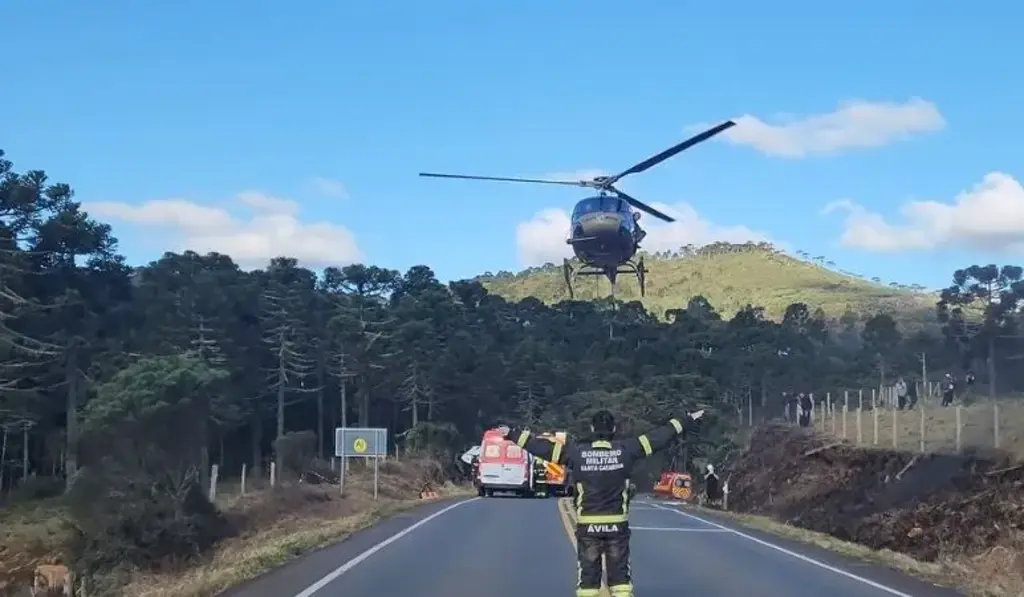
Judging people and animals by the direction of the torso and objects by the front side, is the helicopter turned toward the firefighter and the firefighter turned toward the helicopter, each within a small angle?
yes

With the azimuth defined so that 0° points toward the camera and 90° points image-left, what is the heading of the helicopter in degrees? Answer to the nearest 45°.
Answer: approximately 0°

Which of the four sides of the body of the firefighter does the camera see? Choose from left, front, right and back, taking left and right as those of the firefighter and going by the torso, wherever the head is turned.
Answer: back

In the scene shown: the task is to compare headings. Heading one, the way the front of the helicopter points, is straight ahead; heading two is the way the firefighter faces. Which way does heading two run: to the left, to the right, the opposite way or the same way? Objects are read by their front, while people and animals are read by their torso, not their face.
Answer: the opposite way

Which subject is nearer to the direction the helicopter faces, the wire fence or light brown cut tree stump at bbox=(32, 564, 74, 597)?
the light brown cut tree stump

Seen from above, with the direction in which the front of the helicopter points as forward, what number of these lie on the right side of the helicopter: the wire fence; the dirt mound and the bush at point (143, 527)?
1

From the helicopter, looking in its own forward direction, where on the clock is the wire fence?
The wire fence is roughly at 8 o'clock from the helicopter.

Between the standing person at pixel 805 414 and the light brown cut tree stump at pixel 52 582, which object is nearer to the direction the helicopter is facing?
the light brown cut tree stump

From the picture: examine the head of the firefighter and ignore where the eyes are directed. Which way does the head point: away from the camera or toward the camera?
away from the camera

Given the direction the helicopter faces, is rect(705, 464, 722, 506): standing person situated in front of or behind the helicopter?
behind

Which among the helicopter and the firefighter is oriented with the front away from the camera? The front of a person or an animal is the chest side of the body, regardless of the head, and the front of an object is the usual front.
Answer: the firefighter
